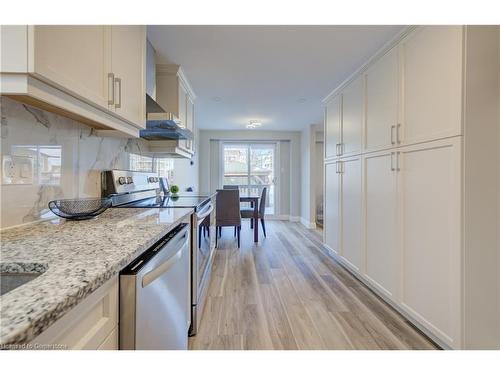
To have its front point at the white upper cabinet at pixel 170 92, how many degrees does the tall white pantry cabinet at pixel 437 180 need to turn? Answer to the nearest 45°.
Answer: approximately 45° to its right

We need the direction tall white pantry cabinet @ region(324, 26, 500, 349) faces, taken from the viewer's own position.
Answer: facing the viewer and to the left of the viewer

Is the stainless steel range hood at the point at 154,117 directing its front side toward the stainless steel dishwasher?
no

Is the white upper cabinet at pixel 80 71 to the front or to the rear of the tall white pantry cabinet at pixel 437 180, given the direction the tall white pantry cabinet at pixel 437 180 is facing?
to the front

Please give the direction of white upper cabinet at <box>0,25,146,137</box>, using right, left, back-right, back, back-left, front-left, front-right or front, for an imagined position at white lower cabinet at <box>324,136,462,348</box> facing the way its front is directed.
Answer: front

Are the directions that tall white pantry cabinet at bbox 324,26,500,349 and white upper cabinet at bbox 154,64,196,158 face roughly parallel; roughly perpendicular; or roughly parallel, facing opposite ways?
roughly parallel, facing opposite ways

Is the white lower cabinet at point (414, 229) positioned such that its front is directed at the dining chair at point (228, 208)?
no

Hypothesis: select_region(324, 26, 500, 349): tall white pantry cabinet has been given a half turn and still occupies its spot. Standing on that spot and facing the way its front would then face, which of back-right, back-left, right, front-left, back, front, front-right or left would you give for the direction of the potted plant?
back-left

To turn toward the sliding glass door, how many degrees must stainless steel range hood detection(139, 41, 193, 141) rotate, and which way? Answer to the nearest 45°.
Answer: approximately 45° to its left

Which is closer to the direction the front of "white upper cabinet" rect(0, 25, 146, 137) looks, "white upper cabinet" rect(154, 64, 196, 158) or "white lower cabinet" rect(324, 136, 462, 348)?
the white lower cabinet

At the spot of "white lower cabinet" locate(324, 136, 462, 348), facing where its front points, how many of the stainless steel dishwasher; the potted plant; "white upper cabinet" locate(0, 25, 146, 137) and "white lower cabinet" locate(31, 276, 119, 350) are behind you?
0

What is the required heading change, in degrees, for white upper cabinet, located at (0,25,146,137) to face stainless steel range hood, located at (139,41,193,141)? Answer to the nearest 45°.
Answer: approximately 90° to its left

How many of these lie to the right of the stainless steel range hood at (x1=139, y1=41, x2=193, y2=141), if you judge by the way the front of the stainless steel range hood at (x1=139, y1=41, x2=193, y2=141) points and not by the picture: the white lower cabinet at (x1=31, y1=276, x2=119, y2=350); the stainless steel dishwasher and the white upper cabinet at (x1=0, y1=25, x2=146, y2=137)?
3

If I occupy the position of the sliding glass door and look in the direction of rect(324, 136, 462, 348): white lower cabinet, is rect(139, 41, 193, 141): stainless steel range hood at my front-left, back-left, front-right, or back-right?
front-right

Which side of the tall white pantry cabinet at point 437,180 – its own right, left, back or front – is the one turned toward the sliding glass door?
right

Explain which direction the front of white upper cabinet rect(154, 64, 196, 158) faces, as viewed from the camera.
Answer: facing to the right of the viewer

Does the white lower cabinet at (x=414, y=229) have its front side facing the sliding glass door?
no

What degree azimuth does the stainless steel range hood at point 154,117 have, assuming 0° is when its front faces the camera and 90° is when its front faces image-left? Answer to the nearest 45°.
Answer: approximately 270°

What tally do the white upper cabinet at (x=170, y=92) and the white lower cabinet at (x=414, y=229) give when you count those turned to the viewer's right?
1

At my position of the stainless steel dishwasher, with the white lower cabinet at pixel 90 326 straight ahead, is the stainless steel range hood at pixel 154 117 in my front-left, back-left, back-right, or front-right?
back-right
